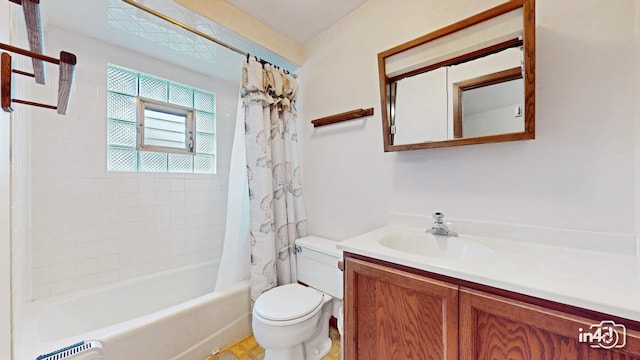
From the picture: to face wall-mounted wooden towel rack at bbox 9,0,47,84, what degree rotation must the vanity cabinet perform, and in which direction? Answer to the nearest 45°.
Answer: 0° — it already faces it

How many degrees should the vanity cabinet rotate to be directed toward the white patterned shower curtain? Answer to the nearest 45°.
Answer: approximately 45° to its right

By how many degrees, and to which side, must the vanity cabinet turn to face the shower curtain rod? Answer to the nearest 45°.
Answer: approximately 45° to its right

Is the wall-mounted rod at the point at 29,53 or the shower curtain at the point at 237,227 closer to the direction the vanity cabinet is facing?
the wall-mounted rod

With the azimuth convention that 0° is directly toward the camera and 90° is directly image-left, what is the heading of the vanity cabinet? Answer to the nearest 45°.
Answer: approximately 45°

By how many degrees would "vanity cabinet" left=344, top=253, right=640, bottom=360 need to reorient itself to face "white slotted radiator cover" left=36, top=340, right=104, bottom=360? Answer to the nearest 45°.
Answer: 0° — it already faces it

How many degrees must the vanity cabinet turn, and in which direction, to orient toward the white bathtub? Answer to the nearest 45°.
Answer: approximately 45° to its right
